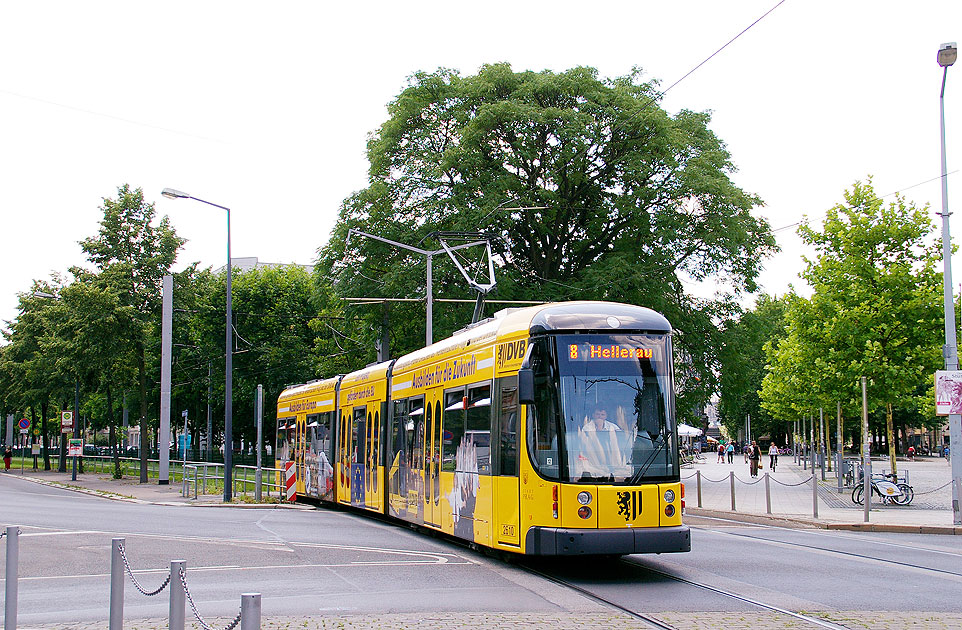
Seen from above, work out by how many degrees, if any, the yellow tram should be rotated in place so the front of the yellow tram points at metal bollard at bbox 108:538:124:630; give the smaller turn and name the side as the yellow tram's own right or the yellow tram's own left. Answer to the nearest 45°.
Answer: approximately 90° to the yellow tram's own right

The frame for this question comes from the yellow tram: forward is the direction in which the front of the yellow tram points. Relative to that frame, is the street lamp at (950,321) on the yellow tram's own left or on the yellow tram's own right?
on the yellow tram's own left

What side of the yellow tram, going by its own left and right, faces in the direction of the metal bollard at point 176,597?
right

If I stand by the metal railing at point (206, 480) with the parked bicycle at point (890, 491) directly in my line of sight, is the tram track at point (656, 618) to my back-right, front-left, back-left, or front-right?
front-right

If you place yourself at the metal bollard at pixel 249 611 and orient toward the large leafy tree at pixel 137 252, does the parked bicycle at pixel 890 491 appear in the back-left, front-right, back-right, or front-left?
front-right

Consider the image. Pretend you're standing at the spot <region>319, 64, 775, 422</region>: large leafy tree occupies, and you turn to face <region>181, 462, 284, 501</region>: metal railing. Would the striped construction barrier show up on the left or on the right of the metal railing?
left

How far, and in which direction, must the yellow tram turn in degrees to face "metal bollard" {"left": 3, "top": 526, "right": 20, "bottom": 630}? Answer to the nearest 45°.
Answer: approximately 90° to its right

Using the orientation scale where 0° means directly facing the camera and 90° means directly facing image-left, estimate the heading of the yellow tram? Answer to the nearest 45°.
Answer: approximately 315°

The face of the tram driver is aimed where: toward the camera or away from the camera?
toward the camera

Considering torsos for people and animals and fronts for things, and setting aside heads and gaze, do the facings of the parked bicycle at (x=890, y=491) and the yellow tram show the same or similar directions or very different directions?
very different directions
